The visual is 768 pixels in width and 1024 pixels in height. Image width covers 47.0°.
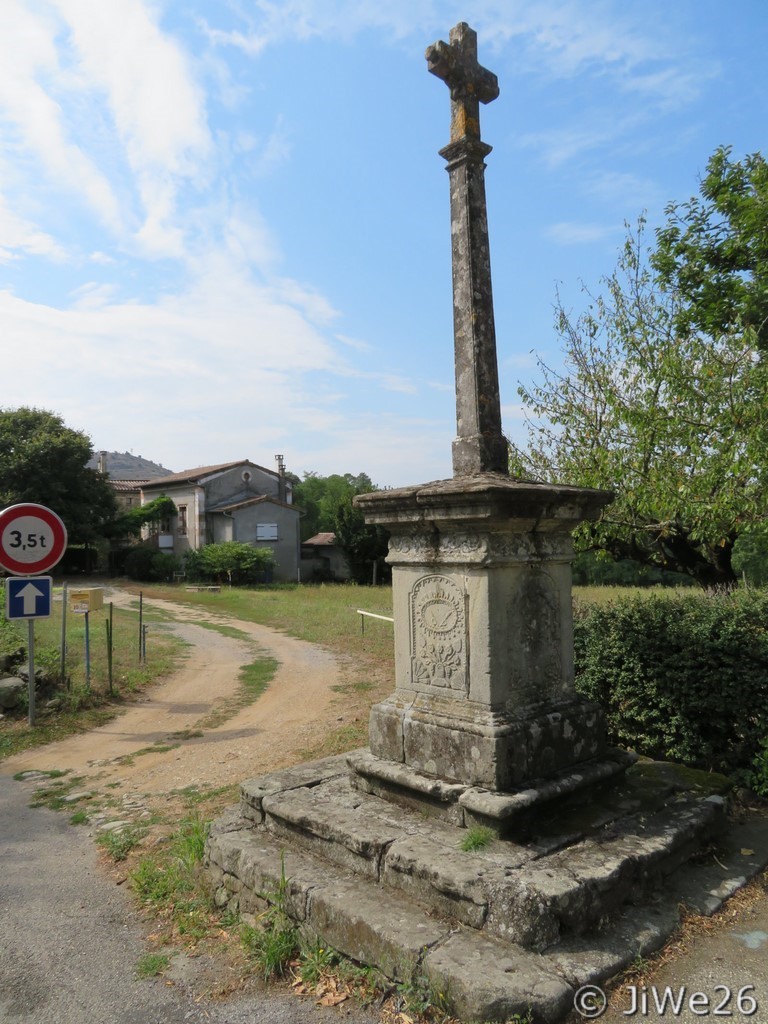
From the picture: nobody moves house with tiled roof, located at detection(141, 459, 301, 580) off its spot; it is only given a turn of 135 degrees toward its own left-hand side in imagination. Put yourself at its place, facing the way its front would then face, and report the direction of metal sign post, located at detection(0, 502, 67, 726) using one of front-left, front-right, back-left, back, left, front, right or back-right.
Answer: right

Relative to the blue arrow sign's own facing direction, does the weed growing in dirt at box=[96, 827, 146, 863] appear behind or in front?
in front

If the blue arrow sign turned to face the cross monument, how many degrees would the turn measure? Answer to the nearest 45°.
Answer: approximately 45° to its left

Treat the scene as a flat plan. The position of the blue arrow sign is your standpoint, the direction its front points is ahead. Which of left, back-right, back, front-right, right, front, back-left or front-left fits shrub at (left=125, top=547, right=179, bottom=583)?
back

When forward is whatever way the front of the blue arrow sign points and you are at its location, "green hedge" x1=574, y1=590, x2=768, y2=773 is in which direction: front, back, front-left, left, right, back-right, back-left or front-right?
front-left

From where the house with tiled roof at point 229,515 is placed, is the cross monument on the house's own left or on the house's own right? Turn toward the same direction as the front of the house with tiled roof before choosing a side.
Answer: on the house's own left

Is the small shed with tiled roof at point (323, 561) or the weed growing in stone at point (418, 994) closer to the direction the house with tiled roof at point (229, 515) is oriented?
the weed growing in stone

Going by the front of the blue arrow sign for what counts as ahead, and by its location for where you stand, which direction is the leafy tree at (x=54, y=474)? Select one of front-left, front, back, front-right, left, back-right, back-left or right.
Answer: back

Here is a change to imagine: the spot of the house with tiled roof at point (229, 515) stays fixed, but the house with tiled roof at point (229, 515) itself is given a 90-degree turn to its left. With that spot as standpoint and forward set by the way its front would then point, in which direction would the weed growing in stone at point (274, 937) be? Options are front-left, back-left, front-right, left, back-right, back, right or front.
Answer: front-right

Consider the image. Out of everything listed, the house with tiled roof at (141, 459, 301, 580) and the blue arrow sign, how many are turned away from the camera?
0

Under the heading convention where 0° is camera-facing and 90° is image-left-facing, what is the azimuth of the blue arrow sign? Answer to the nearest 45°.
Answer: approximately 0°

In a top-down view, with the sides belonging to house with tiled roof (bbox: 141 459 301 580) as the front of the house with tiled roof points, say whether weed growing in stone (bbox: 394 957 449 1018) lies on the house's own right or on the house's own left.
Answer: on the house's own left

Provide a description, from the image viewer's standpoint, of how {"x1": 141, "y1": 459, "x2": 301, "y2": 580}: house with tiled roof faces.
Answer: facing the viewer and to the left of the viewer
